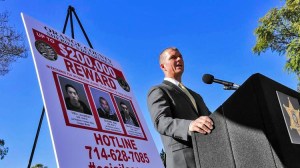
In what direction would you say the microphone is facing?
to the viewer's left

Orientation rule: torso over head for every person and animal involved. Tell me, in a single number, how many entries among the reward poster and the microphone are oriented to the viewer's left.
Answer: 1

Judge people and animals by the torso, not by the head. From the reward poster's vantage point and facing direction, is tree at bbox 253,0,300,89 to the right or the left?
on its left

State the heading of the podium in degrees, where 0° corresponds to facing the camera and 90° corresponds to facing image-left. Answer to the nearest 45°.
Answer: approximately 315°

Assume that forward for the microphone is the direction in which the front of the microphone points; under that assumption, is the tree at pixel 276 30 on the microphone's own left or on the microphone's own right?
on the microphone's own right

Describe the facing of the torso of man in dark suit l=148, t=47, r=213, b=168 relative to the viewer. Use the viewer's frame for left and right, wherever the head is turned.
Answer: facing the viewer and to the right of the viewer
